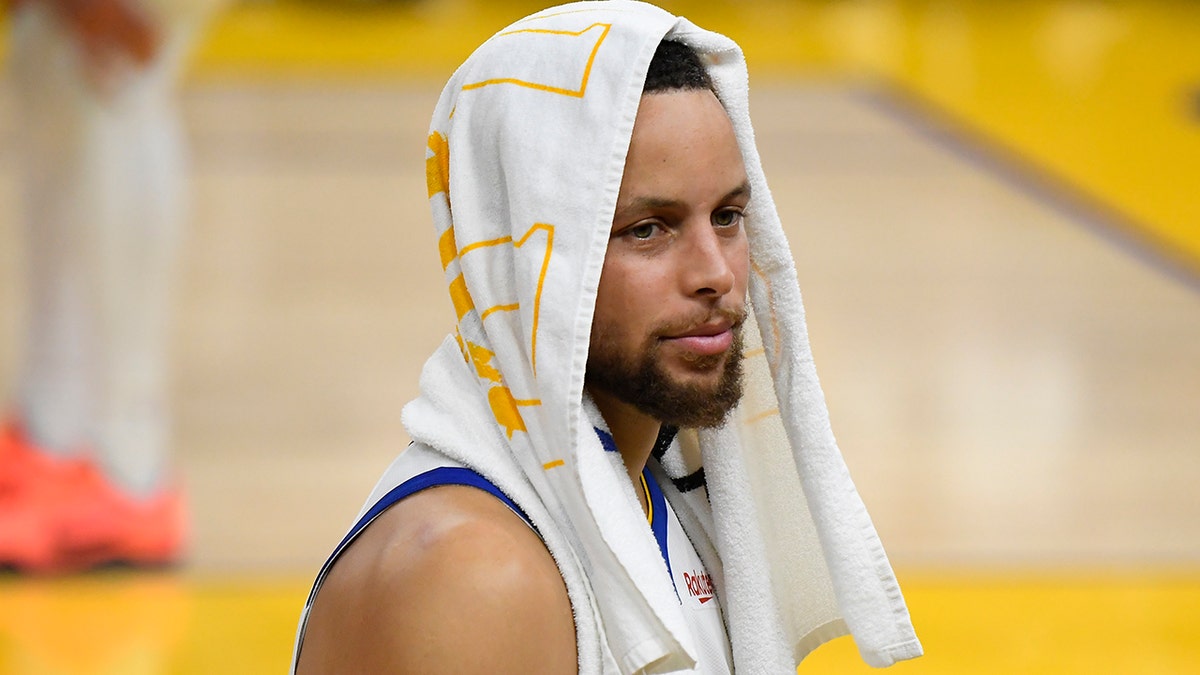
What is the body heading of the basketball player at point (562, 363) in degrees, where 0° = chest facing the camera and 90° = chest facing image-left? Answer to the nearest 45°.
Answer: approximately 315°

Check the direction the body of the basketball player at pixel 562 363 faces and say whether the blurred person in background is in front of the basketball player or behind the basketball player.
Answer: behind

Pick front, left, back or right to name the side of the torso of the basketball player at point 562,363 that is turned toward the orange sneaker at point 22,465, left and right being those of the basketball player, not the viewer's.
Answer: back
